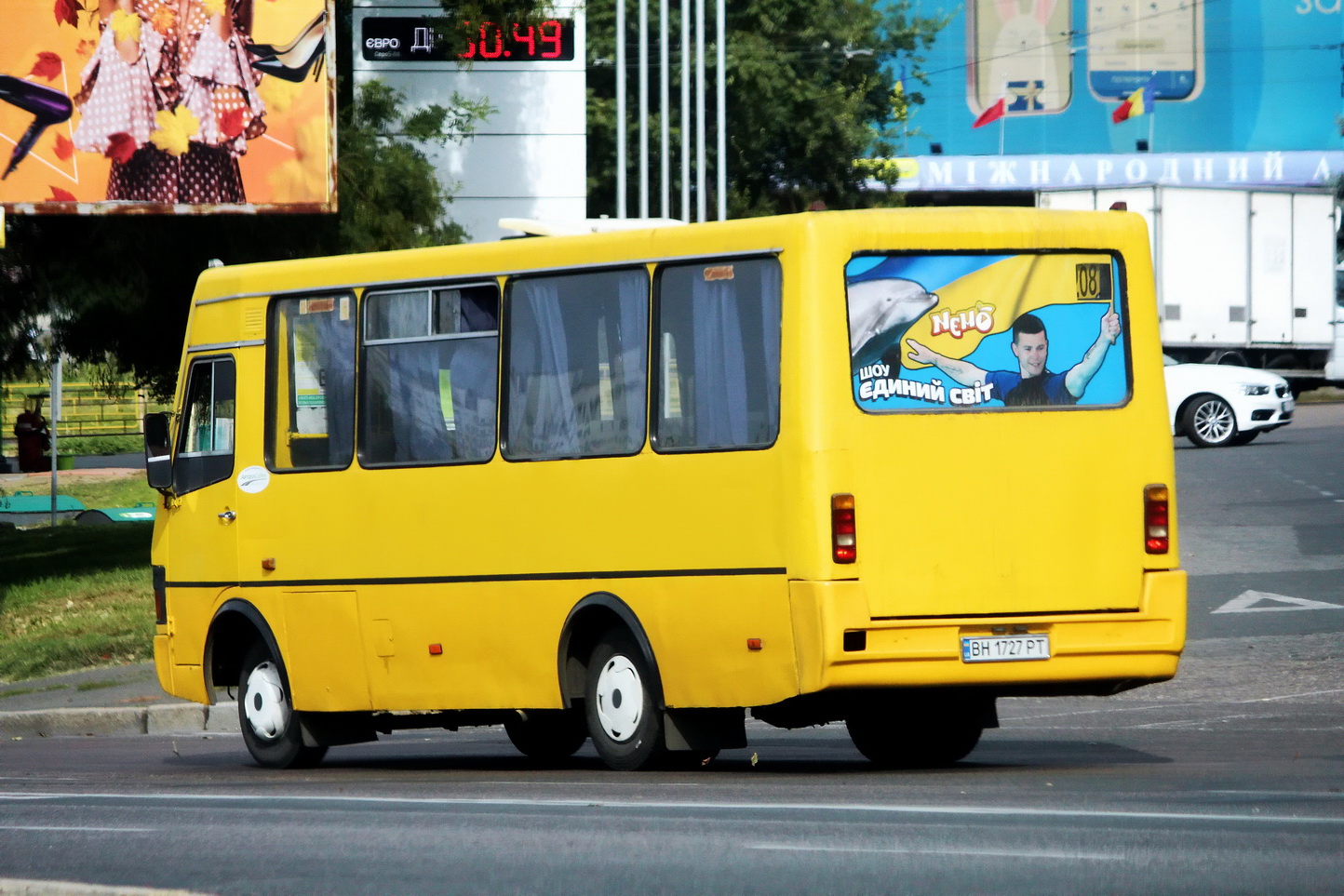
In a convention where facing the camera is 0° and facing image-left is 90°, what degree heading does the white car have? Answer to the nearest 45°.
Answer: approximately 315°

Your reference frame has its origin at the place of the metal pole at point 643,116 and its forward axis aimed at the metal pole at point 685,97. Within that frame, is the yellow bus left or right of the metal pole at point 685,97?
right

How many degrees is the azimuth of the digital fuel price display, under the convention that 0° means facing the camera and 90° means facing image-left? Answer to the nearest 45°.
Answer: approximately 0°

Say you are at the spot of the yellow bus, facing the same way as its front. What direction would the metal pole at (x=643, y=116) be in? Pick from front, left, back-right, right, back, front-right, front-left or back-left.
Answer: front-right

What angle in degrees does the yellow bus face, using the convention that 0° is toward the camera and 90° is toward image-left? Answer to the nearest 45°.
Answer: approximately 135°

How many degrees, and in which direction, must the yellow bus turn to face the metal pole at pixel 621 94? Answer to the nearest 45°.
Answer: approximately 45° to its right

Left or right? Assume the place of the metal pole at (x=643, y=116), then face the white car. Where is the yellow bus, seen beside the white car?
right

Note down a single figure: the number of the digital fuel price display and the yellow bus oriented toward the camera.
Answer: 1

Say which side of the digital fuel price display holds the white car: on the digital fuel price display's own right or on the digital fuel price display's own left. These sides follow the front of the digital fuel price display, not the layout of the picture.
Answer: on the digital fuel price display's own left

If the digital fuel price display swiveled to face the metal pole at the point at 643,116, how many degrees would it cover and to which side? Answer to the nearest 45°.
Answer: approximately 135° to its left
